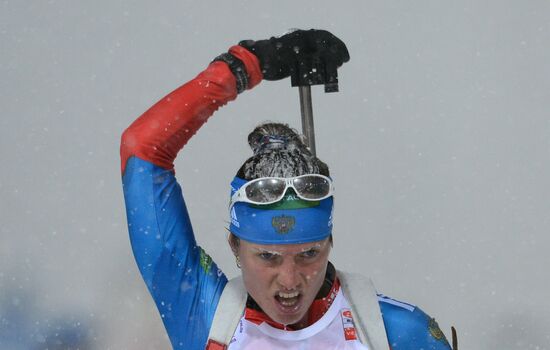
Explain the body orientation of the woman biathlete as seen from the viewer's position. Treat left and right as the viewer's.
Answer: facing the viewer
